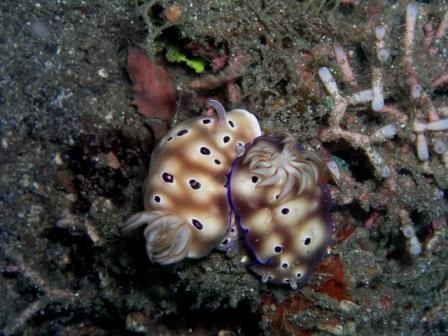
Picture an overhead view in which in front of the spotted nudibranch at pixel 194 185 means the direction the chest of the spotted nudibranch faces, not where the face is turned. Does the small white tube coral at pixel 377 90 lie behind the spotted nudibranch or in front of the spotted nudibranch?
in front

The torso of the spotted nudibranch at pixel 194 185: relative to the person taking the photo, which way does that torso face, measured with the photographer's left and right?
facing away from the viewer and to the right of the viewer

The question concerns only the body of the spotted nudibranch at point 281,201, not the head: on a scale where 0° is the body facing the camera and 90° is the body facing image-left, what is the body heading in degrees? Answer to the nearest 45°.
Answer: approximately 0°

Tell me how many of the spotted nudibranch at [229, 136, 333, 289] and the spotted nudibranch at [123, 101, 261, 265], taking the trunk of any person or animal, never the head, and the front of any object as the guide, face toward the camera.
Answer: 1

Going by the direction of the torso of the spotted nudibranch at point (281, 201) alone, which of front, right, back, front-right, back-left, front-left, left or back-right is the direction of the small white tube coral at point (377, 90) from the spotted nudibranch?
back-left

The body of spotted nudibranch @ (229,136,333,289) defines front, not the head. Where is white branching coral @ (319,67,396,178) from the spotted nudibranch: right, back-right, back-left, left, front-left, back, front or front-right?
back-left

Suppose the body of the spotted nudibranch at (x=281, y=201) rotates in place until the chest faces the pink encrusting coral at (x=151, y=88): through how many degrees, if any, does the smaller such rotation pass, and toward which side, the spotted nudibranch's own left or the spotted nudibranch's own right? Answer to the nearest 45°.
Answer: approximately 135° to the spotted nudibranch's own right

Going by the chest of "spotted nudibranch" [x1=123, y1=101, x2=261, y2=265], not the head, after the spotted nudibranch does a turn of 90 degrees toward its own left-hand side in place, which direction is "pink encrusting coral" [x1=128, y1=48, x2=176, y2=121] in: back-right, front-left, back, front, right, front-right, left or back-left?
front-right
